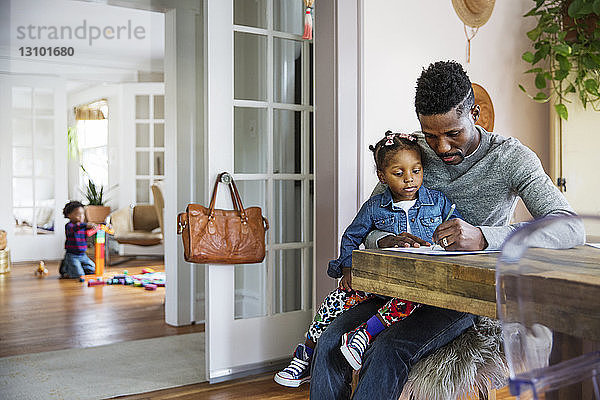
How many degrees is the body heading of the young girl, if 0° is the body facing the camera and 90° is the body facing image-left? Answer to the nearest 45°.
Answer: approximately 0°

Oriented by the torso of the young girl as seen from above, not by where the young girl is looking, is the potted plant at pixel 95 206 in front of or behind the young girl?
behind

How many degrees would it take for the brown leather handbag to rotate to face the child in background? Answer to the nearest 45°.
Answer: approximately 180°

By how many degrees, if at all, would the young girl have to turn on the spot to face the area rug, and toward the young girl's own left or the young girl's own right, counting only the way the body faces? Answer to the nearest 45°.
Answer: approximately 135° to the young girl's own right

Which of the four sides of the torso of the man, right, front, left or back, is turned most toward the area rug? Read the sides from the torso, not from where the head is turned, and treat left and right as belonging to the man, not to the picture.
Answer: right

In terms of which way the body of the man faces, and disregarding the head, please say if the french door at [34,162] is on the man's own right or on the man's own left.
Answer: on the man's own right

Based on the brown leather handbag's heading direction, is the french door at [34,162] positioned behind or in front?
behind

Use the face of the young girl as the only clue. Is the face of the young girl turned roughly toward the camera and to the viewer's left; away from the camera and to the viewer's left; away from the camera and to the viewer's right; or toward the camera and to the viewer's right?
toward the camera and to the viewer's right

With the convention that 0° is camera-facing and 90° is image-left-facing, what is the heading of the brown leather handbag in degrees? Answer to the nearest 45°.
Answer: approximately 0°

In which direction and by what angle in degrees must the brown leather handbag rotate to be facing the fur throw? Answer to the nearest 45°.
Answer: approximately 45° to its left

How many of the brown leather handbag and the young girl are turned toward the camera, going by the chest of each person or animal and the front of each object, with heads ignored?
2

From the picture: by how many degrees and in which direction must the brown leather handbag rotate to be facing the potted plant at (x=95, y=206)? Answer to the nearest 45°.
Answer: approximately 180°
